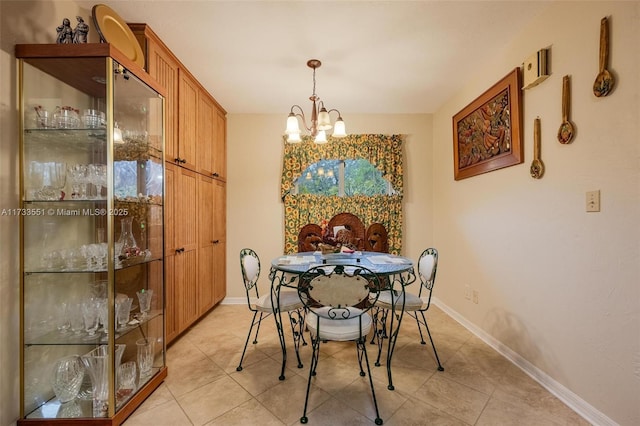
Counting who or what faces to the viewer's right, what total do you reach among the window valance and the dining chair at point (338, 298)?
0

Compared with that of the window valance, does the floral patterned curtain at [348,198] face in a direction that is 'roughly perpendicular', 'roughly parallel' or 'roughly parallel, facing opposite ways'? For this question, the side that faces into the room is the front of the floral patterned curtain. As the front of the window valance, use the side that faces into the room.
roughly parallel

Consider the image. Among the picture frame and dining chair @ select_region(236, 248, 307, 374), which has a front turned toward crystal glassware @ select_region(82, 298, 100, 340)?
the picture frame

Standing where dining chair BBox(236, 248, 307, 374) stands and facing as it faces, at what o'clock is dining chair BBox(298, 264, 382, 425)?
dining chair BBox(298, 264, 382, 425) is roughly at 2 o'clock from dining chair BBox(236, 248, 307, 374).

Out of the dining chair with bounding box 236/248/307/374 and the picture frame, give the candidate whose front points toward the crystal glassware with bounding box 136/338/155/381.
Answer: the picture frame

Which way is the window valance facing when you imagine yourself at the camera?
facing the viewer

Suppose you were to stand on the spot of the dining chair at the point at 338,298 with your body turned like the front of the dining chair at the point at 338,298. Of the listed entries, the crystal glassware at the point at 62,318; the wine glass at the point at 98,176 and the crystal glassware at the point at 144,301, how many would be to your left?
3

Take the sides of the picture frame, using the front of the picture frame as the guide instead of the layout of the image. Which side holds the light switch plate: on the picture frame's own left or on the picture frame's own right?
on the picture frame's own left

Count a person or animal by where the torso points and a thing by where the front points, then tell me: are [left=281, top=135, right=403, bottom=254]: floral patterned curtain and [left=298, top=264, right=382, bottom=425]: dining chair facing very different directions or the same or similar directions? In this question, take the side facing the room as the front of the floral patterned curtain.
very different directions

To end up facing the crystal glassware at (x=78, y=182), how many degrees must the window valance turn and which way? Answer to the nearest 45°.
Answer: approximately 45° to its right

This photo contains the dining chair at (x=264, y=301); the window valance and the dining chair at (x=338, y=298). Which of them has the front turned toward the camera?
the window valance

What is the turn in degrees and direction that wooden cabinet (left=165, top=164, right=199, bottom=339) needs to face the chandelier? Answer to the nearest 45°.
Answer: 0° — it already faces it

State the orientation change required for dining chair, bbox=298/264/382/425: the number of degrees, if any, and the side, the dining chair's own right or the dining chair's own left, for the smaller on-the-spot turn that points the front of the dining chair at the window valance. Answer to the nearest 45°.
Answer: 0° — it already faces it

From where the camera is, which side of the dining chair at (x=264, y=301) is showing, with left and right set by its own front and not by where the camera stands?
right

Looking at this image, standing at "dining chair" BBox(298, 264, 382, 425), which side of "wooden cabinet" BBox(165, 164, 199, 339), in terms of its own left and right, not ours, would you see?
front

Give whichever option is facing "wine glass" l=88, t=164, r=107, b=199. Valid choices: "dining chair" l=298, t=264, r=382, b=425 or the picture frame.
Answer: the picture frame

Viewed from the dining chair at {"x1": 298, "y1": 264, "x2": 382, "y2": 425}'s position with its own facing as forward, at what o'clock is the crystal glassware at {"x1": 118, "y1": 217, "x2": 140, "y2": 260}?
The crystal glassware is roughly at 9 o'clock from the dining chair.

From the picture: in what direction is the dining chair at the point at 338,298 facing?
away from the camera

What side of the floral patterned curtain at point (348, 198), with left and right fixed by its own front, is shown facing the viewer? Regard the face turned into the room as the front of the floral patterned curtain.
front

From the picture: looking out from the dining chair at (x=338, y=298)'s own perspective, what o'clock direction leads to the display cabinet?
The display cabinet is roughly at 9 o'clock from the dining chair.

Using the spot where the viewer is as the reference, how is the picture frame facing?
facing the viewer and to the left of the viewer
